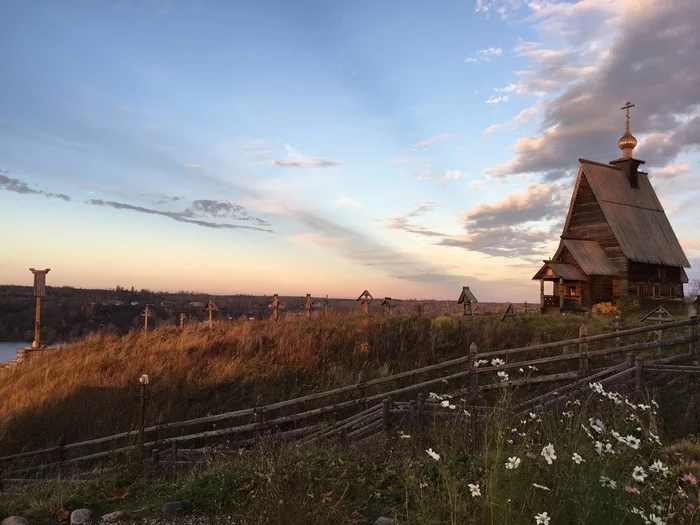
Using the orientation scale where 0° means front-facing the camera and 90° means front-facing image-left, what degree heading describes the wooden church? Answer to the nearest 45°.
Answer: approximately 45°

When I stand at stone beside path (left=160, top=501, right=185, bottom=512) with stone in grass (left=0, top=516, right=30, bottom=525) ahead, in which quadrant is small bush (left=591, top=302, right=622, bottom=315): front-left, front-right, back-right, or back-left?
back-right

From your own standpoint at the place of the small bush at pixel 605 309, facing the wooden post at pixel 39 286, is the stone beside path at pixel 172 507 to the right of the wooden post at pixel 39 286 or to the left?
left

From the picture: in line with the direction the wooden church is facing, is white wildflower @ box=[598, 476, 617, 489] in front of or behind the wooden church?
in front

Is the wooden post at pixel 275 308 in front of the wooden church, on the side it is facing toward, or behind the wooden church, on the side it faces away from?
in front

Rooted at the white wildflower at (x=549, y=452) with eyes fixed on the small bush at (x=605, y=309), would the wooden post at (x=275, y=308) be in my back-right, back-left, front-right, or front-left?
front-left

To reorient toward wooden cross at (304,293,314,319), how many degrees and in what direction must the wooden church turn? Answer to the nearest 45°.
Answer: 0° — it already faces it

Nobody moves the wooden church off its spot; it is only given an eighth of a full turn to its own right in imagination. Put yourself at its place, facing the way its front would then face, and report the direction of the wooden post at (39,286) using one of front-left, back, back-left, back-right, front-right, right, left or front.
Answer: front-left

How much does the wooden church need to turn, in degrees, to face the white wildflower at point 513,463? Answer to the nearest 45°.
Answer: approximately 45° to its left

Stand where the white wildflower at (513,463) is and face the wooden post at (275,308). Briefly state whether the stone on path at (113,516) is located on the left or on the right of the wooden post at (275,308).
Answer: left

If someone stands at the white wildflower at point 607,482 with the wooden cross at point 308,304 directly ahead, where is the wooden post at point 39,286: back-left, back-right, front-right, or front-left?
front-left

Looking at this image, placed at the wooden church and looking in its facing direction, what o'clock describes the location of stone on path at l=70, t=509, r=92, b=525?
The stone on path is roughly at 11 o'clock from the wooden church.

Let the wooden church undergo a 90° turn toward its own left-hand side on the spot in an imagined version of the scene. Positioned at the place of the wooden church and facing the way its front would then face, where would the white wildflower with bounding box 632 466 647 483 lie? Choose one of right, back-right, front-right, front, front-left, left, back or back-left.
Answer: front-right

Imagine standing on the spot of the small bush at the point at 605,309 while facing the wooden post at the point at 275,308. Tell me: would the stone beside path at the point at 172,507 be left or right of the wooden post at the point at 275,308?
left

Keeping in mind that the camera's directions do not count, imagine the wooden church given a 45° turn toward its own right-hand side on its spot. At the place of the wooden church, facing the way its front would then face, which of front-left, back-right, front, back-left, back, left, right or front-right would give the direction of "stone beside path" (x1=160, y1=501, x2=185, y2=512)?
left
